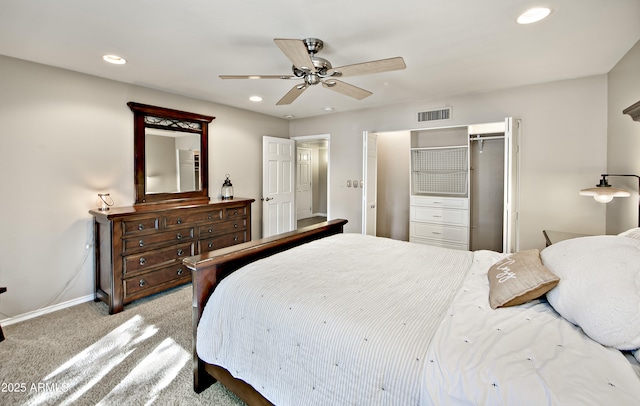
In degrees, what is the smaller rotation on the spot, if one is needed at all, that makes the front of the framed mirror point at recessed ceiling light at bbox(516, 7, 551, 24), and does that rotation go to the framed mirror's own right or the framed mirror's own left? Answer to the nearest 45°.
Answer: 0° — it already faces it

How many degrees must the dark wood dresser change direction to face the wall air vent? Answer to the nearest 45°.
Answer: approximately 45° to its left

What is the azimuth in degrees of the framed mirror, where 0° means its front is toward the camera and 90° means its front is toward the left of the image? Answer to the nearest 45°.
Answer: approximately 315°

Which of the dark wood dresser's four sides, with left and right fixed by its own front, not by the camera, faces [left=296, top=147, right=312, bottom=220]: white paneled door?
left

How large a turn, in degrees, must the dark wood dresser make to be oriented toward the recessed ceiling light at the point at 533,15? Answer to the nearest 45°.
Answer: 0° — it already faces it

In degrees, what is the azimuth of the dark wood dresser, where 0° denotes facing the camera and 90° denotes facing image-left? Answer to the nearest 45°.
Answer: approximately 315°
